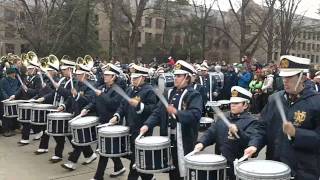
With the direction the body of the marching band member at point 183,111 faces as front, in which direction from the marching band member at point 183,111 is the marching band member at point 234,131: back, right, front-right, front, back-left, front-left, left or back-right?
left

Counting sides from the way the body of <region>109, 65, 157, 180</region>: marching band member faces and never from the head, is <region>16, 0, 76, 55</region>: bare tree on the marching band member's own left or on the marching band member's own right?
on the marching band member's own right

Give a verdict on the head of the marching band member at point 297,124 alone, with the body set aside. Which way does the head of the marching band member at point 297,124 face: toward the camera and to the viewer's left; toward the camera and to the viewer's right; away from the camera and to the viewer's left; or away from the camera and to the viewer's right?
toward the camera and to the viewer's left

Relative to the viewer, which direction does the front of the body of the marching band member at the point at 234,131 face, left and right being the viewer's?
facing the viewer and to the left of the viewer

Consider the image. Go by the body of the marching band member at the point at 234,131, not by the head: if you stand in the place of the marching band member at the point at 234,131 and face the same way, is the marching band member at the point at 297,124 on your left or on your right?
on your left

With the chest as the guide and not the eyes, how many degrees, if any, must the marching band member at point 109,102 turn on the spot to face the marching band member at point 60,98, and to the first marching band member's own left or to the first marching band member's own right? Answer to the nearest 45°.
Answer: approximately 90° to the first marching band member's own right

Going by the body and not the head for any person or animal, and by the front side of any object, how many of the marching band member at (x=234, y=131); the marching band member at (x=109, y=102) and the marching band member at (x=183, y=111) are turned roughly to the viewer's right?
0

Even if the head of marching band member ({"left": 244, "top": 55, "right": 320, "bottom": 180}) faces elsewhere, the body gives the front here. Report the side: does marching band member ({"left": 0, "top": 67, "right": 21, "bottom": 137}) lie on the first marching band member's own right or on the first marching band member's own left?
on the first marching band member's own right
